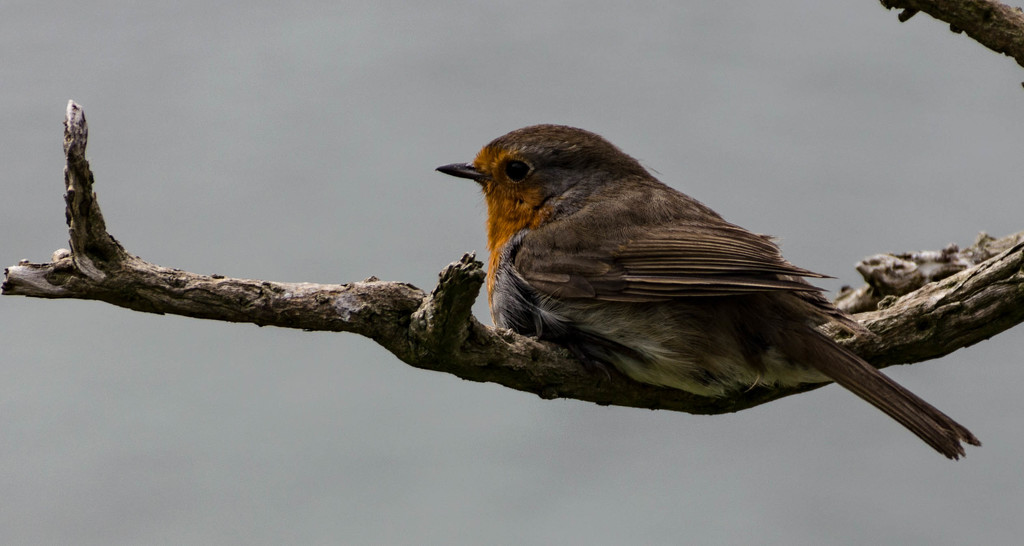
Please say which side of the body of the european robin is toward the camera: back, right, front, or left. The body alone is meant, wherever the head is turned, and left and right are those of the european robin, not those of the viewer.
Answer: left
